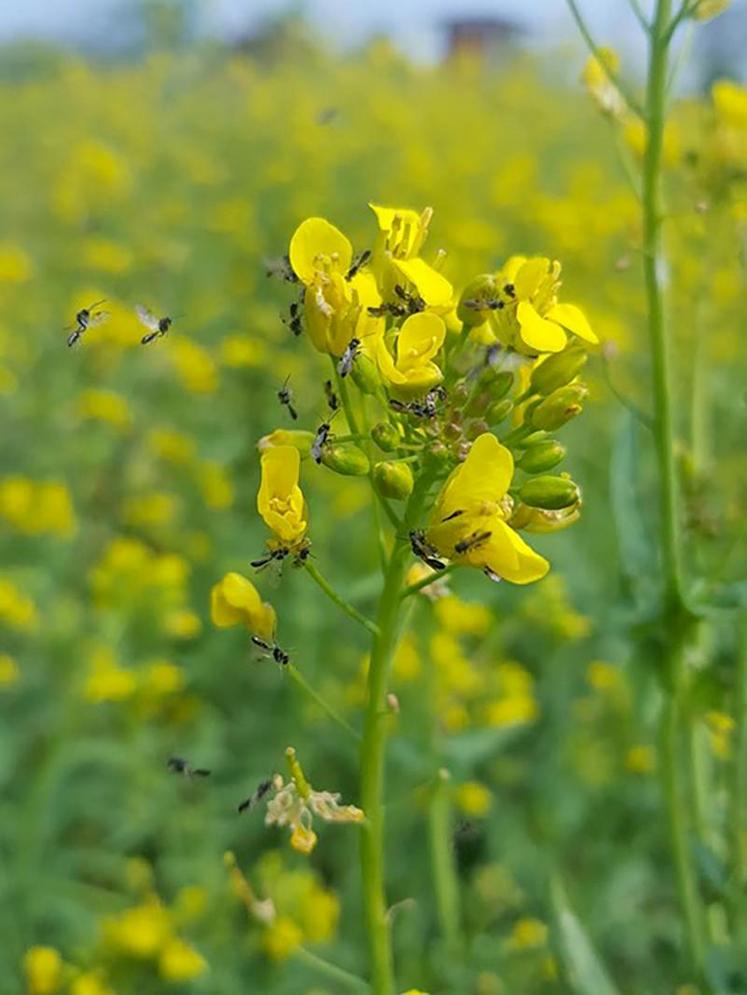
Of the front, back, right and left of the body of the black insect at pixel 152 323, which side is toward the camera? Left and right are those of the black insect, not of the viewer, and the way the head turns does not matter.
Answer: right
